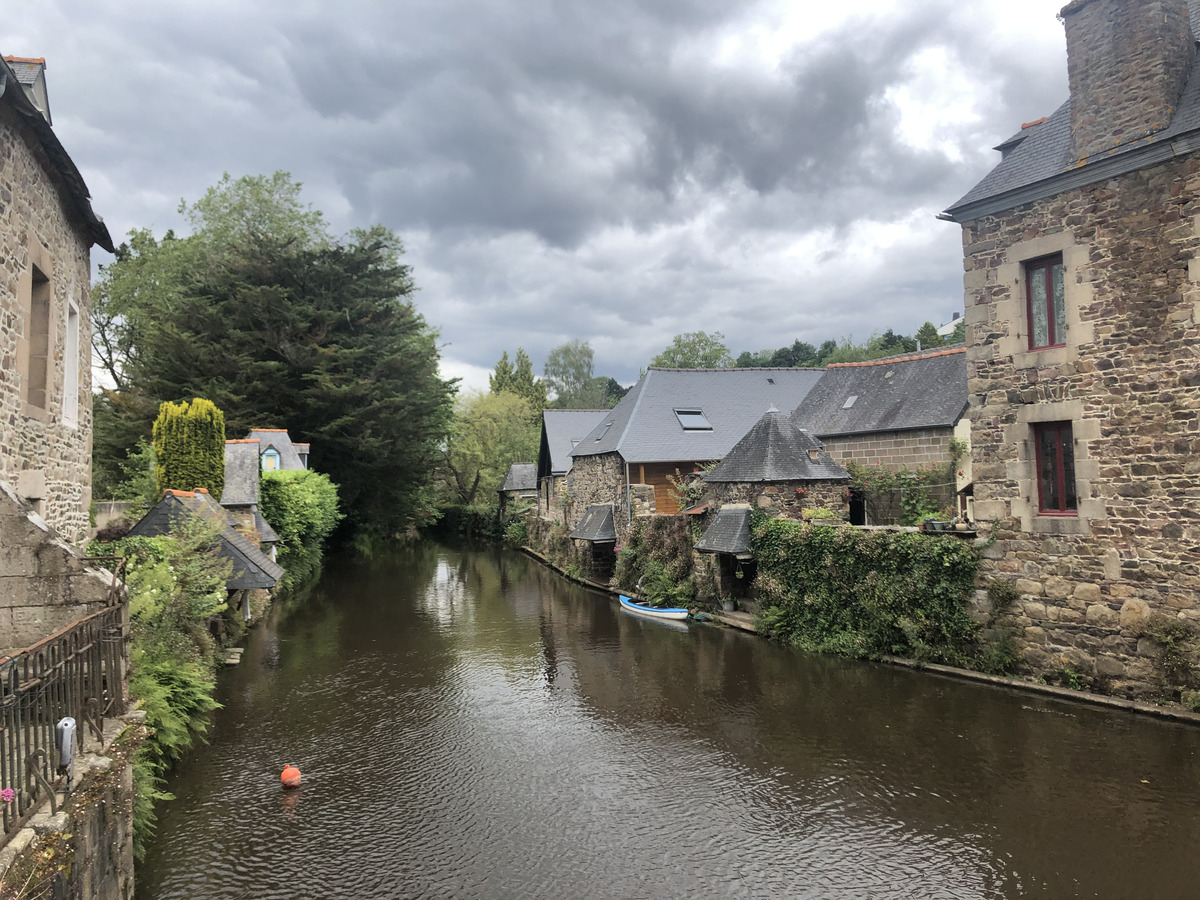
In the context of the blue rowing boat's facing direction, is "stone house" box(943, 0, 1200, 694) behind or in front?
behind

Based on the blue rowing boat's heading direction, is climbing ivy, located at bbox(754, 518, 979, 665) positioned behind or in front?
behind

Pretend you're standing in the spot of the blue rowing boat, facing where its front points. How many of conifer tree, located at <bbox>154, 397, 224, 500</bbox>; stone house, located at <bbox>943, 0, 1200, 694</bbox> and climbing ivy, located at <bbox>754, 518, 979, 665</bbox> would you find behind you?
2

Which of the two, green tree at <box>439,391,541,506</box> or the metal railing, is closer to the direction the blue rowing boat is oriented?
the green tree

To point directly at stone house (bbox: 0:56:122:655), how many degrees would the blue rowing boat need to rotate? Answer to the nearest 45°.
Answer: approximately 90° to its left

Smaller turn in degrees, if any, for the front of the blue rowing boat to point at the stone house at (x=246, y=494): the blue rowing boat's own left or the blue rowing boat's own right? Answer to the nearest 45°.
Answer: approximately 45° to the blue rowing boat's own left

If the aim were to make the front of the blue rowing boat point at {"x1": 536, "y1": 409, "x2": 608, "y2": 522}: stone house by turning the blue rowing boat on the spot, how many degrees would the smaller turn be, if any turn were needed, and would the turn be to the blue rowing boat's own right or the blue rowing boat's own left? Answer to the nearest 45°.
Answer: approximately 45° to the blue rowing boat's own right

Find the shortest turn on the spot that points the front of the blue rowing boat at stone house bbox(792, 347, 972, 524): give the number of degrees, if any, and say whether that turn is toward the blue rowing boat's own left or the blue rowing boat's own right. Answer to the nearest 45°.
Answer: approximately 135° to the blue rowing boat's own right

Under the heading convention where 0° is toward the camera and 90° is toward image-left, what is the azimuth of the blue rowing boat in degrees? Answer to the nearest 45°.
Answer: approximately 135°

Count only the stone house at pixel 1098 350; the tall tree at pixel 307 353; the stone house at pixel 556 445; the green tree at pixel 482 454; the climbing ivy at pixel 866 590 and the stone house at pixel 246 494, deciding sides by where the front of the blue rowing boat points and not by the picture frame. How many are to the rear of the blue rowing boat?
2

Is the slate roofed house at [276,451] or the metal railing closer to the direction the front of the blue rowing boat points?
the slate roofed house

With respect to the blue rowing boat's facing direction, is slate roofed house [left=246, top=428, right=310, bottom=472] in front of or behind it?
in front

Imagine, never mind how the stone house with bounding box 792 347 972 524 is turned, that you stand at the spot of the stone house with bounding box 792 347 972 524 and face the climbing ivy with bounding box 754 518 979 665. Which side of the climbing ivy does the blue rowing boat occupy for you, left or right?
right
